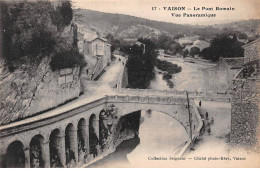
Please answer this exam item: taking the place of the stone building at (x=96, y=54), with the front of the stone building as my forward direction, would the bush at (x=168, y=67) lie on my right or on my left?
on my left

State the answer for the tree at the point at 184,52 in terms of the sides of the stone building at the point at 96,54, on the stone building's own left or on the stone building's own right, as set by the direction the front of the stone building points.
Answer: on the stone building's own left

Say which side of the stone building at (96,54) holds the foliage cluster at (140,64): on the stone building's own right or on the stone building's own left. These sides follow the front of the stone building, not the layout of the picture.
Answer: on the stone building's own left

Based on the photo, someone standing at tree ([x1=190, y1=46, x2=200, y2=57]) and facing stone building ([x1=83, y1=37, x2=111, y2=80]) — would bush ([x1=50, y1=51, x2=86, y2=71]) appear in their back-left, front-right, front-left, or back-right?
front-left

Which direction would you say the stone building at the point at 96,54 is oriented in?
toward the camera
